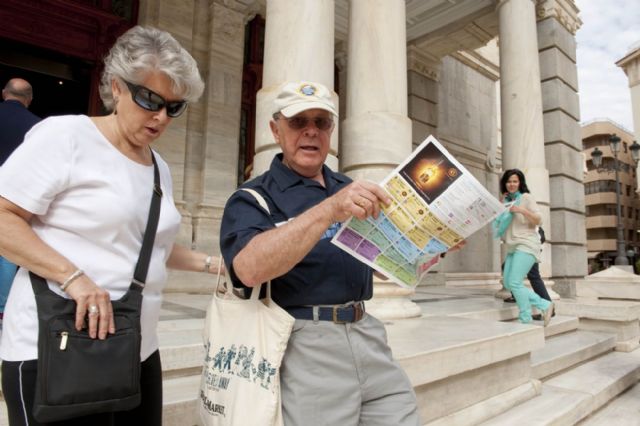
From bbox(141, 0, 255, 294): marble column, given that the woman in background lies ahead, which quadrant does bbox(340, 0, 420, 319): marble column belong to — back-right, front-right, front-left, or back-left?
front-right

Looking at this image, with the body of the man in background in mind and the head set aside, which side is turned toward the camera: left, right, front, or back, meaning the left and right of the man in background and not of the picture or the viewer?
back

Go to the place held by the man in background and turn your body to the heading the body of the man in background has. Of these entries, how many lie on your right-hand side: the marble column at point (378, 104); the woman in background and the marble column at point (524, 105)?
3

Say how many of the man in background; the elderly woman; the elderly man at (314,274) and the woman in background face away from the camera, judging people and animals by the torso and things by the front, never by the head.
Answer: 1

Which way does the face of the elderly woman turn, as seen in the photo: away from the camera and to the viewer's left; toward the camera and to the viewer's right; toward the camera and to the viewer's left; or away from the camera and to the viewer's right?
toward the camera and to the viewer's right

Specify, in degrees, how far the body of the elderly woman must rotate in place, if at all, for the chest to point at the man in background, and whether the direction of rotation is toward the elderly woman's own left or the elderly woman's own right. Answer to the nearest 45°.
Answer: approximately 135° to the elderly woman's own left

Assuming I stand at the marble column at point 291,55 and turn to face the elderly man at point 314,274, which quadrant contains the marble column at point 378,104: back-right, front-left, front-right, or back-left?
back-left

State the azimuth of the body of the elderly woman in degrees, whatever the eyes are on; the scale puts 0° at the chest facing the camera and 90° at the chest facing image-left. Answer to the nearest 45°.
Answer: approximately 315°

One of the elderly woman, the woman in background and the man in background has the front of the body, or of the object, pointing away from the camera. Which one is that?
the man in background

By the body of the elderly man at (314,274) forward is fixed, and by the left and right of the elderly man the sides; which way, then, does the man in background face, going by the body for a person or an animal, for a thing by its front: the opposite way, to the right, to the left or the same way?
the opposite way

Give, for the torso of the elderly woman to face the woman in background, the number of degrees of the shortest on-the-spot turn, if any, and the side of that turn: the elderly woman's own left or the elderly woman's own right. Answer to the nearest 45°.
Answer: approximately 90° to the elderly woman's own left

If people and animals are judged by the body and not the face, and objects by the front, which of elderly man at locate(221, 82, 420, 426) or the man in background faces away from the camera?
the man in background

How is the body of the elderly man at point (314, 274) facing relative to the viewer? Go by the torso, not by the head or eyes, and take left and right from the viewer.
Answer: facing the viewer and to the right of the viewer

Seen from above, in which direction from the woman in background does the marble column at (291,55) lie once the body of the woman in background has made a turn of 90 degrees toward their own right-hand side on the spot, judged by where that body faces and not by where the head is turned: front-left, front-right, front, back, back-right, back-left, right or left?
left

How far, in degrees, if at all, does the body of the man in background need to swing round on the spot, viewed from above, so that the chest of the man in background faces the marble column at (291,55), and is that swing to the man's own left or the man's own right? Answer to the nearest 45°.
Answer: approximately 90° to the man's own right
